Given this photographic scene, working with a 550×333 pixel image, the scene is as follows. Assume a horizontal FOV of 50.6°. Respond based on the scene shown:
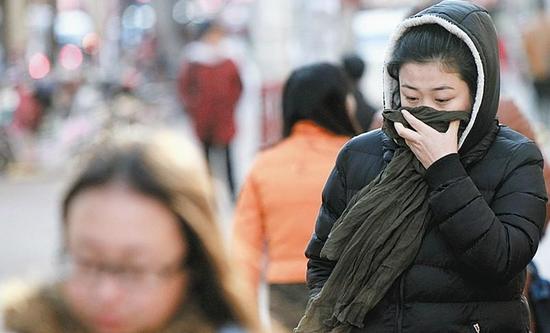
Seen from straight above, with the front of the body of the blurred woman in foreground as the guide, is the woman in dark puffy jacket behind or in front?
behind

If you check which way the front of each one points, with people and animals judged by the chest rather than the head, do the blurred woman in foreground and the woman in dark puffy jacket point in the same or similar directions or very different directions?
same or similar directions

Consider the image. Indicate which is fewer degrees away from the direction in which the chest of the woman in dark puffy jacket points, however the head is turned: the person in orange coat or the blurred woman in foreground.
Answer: the blurred woman in foreground

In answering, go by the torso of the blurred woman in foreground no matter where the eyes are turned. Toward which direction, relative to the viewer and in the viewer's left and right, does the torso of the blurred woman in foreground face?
facing the viewer and to the left of the viewer

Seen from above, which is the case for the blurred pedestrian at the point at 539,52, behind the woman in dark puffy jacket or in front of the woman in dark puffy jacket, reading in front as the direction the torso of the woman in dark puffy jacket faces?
behind

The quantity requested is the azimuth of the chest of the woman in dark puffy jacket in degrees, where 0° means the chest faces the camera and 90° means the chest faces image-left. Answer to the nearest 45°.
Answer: approximately 45°

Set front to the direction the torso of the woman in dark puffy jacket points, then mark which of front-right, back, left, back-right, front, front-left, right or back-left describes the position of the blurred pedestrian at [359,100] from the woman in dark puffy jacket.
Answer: back-right

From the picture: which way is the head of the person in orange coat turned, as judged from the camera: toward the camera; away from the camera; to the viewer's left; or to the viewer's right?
away from the camera

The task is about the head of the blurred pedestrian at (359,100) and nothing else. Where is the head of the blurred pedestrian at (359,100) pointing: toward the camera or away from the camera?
away from the camera

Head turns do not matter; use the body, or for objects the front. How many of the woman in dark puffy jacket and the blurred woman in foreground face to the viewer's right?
0

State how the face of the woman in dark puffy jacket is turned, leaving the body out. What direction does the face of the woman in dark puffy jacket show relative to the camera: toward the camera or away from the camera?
toward the camera

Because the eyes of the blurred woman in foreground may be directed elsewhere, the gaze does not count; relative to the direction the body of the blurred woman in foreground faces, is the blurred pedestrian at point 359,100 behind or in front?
behind
